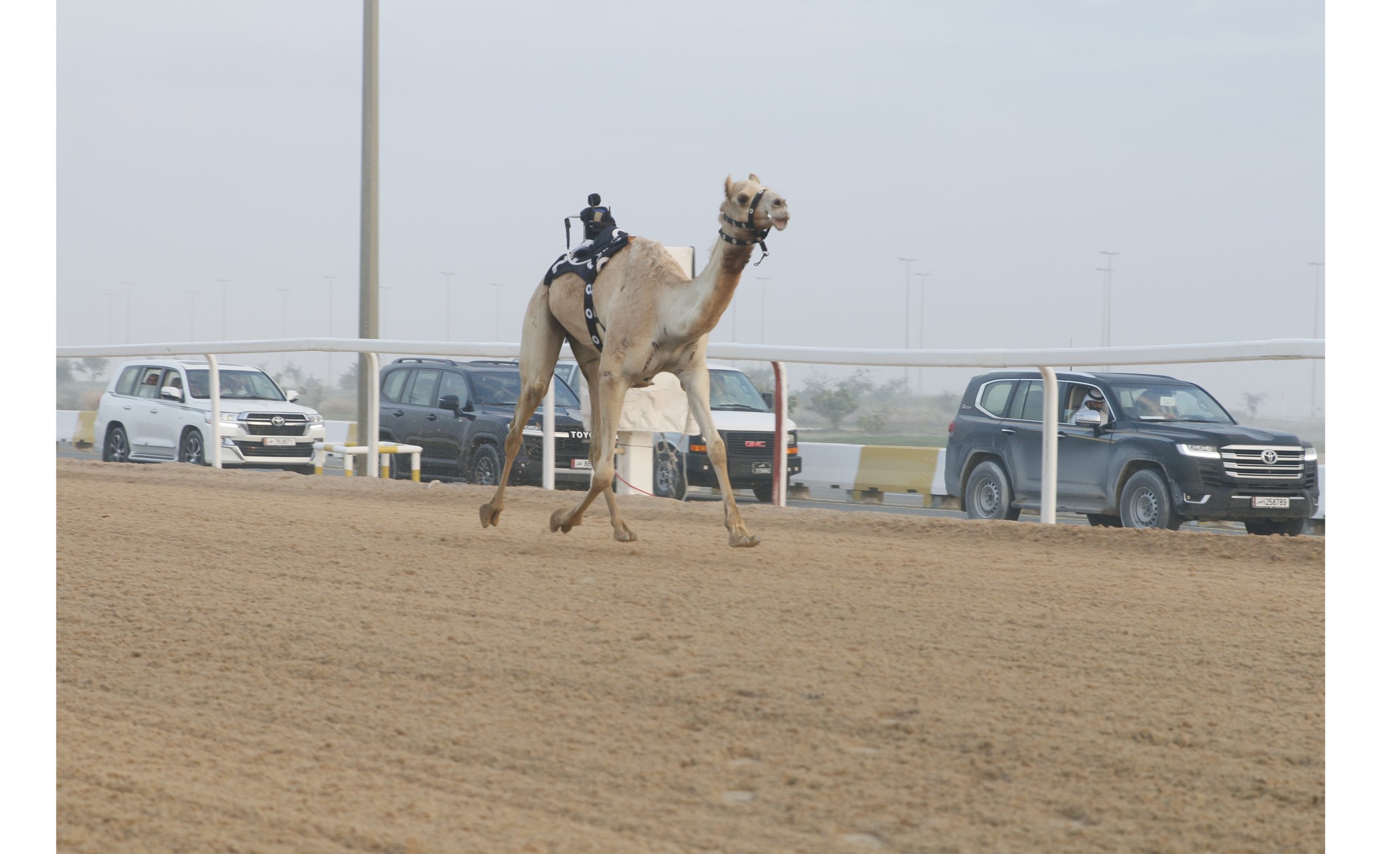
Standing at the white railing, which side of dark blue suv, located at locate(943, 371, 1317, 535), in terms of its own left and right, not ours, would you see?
right

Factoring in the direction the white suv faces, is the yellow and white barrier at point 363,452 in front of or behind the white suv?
in front

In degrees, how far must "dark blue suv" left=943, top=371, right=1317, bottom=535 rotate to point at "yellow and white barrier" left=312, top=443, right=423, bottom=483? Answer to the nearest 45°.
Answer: approximately 135° to its right

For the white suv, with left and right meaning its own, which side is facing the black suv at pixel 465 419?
front

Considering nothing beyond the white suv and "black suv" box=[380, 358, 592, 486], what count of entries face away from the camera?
0

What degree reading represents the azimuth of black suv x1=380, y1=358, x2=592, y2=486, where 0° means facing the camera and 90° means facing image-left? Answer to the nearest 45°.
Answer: approximately 315°

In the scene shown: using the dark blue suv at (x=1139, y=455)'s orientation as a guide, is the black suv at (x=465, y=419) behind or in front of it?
behind

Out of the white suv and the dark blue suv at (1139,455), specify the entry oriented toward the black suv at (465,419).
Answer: the white suv

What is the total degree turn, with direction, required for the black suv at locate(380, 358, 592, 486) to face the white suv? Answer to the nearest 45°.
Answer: approximately 180°

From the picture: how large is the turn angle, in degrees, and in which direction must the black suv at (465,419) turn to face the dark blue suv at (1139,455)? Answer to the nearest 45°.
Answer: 0° — it already faces it

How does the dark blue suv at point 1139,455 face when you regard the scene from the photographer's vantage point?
facing the viewer and to the right of the viewer

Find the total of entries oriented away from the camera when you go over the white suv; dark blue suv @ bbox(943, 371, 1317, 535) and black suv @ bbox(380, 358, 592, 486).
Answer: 0

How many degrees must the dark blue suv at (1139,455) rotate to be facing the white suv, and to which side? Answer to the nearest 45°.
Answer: approximately 135° to its right
